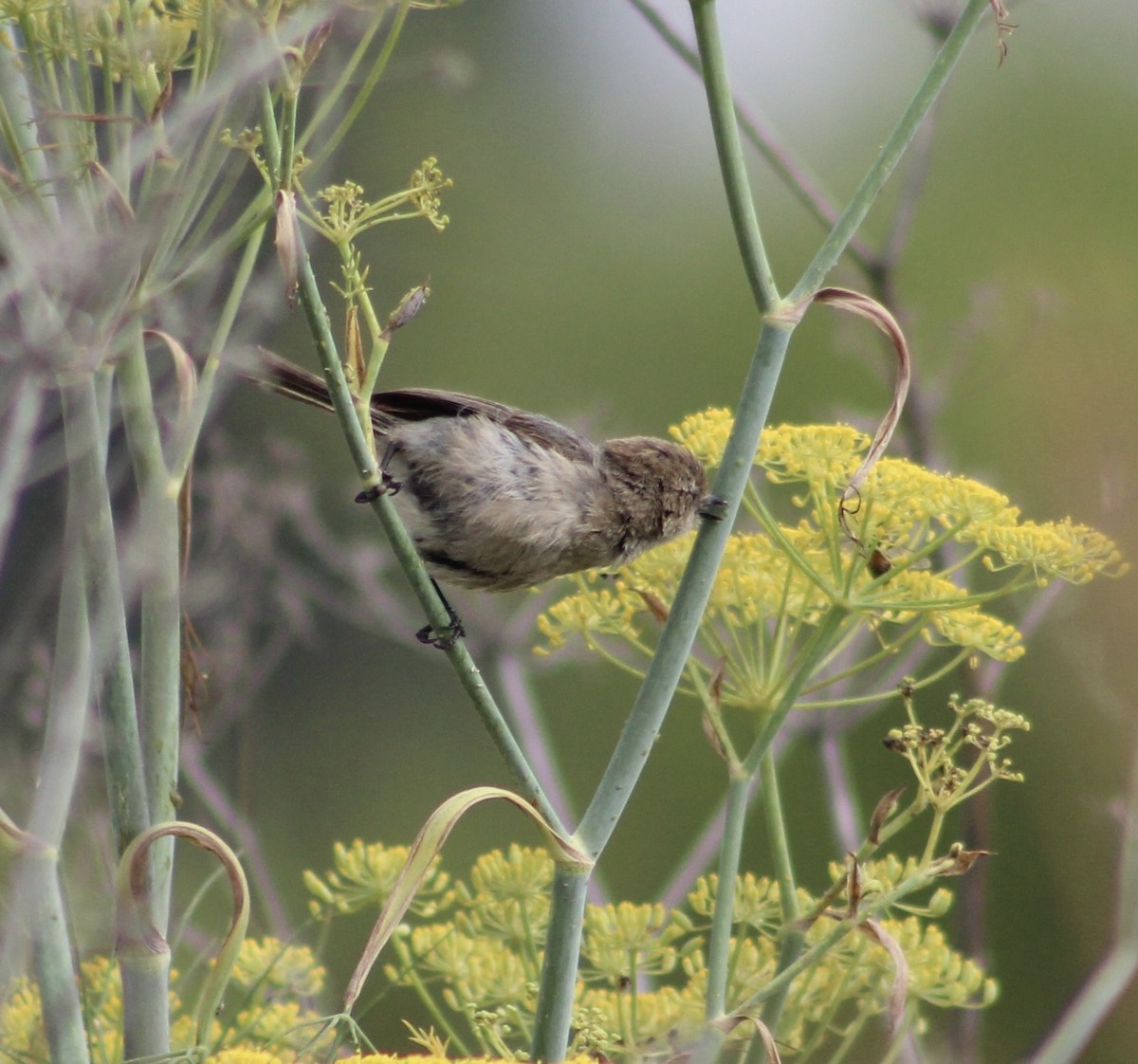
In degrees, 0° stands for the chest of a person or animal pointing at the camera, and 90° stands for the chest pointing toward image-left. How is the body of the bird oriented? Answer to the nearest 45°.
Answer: approximately 270°

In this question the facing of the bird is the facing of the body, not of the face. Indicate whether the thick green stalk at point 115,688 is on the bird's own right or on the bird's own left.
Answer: on the bird's own right
